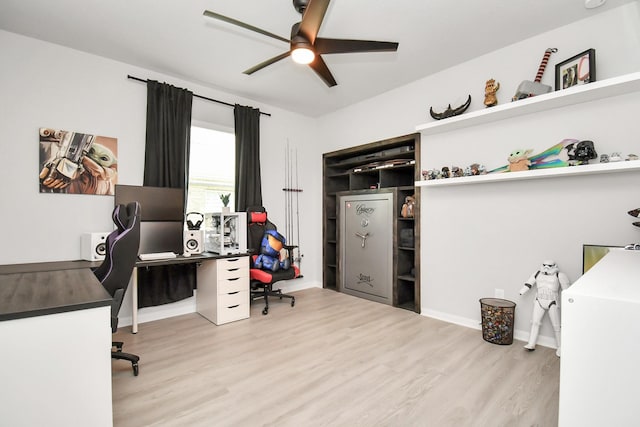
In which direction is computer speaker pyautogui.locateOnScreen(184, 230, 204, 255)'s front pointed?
toward the camera

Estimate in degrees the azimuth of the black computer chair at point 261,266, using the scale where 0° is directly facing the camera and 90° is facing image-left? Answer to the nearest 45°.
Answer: approximately 315°

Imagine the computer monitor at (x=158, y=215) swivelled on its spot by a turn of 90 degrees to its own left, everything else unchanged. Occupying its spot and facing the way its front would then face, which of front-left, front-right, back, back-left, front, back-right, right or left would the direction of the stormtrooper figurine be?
front-right

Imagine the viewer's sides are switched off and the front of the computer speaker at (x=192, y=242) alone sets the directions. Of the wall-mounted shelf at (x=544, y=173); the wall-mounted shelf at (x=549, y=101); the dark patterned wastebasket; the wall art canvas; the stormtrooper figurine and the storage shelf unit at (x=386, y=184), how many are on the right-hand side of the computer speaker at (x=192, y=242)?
1

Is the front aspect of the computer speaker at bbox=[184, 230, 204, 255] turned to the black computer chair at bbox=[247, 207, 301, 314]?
no

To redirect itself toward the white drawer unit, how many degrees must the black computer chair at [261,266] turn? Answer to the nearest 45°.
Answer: approximately 90° to its right

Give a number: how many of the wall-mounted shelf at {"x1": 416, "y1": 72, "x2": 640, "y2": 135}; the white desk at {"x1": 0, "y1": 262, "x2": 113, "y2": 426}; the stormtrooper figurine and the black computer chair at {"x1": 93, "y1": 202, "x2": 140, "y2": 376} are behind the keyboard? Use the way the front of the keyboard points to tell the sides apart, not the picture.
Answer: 0

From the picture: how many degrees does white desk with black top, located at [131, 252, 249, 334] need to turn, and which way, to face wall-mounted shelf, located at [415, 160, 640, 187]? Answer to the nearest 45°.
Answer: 0° — it already faces it

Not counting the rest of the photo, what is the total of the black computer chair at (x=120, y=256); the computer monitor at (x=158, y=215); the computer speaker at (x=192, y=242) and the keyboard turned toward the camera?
3

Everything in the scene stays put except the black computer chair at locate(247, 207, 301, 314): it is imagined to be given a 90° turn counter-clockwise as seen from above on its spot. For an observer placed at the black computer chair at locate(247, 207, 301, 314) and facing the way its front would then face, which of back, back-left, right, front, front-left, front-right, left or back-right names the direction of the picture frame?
right

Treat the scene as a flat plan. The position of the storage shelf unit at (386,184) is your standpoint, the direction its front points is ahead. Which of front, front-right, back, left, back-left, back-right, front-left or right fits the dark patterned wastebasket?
left

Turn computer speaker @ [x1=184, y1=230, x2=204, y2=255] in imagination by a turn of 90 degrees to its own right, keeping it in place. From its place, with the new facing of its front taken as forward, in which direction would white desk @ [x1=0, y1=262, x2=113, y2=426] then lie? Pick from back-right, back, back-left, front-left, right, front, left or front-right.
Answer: left

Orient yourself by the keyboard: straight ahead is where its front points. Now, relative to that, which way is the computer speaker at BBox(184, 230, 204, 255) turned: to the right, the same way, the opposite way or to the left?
the same way

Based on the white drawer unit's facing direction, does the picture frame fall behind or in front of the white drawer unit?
in front
